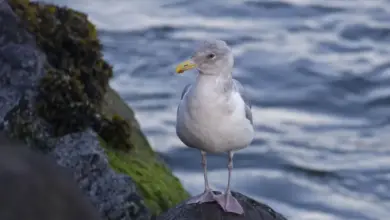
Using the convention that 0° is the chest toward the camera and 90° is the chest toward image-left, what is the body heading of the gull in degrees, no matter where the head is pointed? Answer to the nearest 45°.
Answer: approximately 0°

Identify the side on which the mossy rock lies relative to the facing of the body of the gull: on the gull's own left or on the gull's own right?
on the gull's own right

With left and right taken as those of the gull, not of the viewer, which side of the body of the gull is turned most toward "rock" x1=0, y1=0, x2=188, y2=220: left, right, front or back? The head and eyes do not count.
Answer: right
